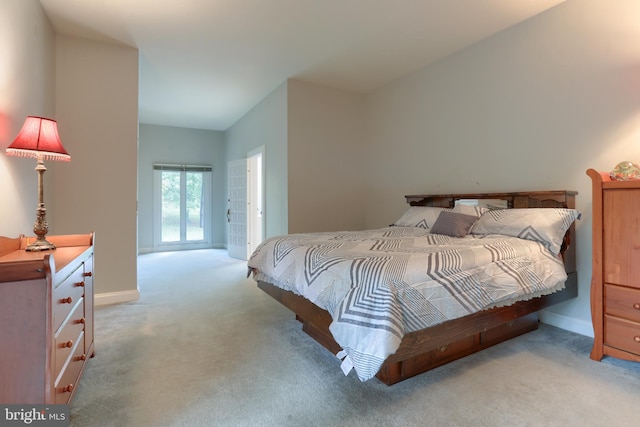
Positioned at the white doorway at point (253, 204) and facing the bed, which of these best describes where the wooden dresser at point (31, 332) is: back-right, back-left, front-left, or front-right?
front-right

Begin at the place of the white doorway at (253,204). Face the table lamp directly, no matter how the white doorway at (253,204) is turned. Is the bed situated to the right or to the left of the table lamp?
left

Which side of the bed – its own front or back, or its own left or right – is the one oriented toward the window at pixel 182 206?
right

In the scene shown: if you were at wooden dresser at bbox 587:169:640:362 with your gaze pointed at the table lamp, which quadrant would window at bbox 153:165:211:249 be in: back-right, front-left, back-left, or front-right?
front-right

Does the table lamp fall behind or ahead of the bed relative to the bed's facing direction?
ahead

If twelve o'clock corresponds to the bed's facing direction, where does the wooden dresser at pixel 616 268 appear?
The wooden dresser is roughly at 7 o'clock from the bed.

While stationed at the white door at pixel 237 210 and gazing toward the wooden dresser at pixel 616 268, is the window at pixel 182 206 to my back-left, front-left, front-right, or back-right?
back-right

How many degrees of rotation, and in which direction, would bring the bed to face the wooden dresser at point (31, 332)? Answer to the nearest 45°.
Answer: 0° — it already faces it

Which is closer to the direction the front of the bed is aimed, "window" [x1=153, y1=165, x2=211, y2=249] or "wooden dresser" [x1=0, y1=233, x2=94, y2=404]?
the wooden dresser

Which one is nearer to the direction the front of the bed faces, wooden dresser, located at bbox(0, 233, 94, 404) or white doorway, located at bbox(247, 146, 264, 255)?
the wooden dresser

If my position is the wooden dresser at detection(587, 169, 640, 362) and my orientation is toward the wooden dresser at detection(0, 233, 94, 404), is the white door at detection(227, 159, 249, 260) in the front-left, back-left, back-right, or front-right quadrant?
front-right

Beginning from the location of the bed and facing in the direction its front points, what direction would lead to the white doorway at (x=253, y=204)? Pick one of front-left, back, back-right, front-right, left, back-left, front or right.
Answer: right

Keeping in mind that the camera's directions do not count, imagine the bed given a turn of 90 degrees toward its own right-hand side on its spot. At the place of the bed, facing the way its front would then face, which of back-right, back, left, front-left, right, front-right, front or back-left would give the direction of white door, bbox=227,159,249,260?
front

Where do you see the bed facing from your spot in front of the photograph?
facing the viewer and to the left of the viewer
